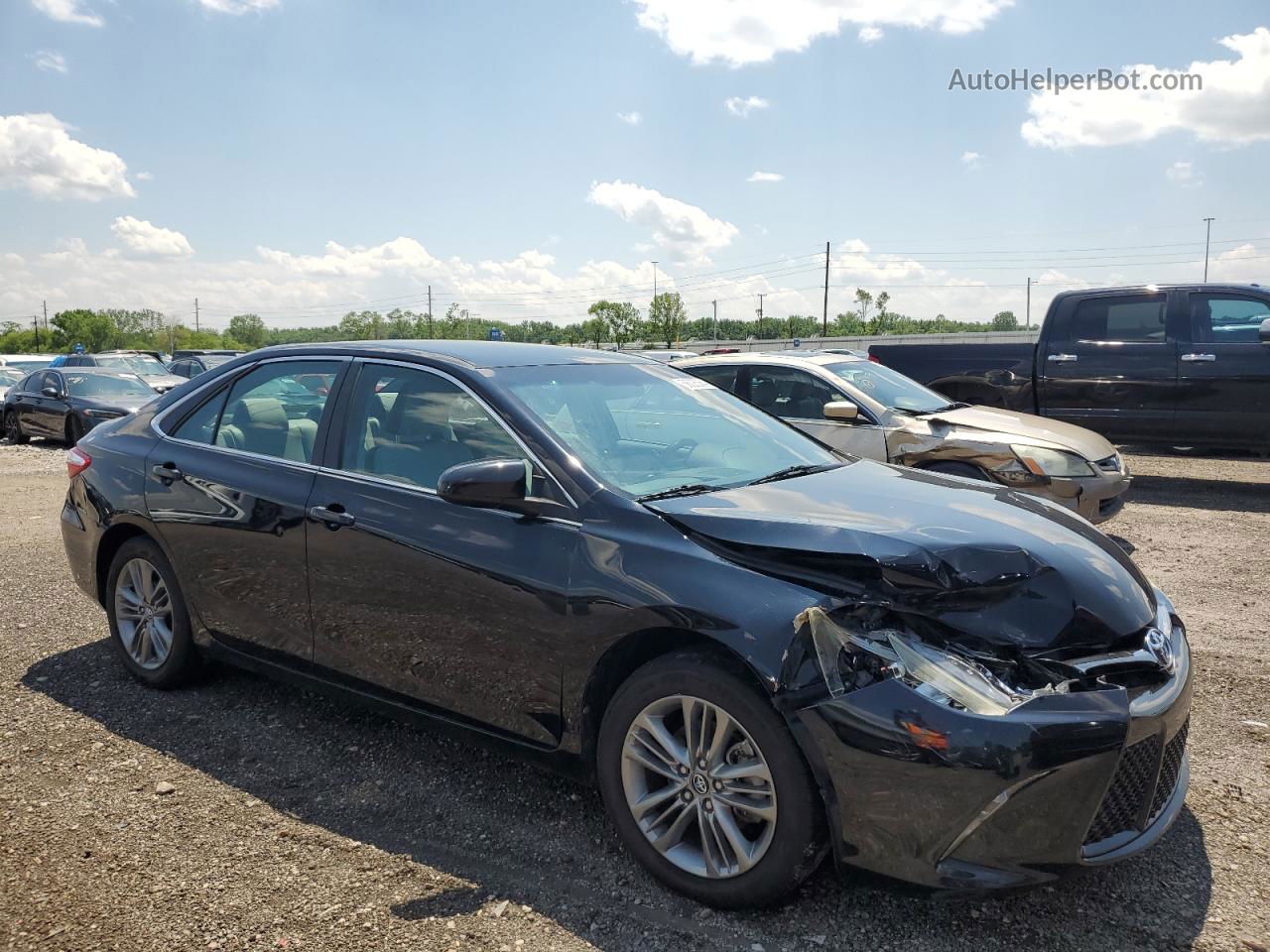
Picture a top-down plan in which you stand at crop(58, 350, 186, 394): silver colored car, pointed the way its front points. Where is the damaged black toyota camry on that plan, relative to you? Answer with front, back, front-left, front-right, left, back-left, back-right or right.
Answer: front-right

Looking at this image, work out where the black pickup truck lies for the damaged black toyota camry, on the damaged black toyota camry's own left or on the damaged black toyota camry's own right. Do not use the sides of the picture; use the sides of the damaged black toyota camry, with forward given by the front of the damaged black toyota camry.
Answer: on the damaged black toyota camry's own left

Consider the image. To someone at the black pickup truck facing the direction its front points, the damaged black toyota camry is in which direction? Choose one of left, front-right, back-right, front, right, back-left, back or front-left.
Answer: right

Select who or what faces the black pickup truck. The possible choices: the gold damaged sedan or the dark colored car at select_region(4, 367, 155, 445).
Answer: the dark colored car

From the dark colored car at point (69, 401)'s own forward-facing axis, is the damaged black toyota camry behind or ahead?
ahead

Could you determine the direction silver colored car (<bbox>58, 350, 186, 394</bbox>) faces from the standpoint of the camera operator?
facing the viewer and to the right of the viewer

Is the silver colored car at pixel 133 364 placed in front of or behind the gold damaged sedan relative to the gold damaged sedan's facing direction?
behind

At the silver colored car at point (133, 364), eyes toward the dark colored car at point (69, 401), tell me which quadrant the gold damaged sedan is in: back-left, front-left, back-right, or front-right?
front-left

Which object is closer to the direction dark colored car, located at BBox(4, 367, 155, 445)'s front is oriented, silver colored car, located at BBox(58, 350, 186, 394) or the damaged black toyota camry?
the damaged black toyota camry

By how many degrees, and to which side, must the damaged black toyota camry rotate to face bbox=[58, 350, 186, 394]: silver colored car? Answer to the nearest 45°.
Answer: approximately 180°

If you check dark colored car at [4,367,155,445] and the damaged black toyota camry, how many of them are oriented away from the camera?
0

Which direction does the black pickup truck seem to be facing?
to the viewer's right

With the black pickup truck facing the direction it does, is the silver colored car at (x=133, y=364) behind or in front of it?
behind

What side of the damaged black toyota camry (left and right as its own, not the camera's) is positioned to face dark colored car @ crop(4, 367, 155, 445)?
back

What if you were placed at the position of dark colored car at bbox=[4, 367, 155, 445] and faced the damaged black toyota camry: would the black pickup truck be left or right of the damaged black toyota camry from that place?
left
